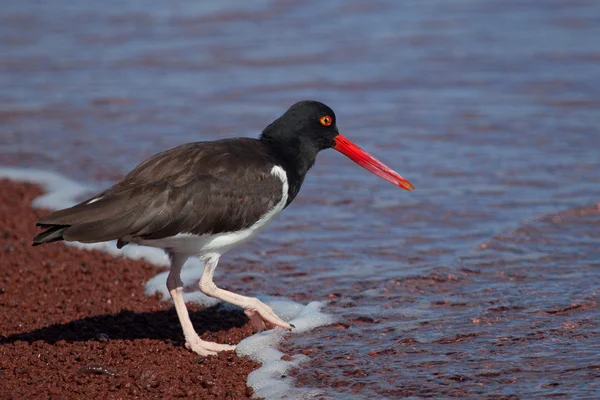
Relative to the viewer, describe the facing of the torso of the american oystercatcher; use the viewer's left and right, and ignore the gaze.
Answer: facing to the right of the viewer
